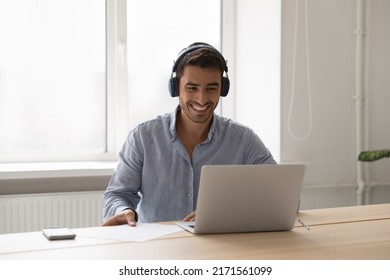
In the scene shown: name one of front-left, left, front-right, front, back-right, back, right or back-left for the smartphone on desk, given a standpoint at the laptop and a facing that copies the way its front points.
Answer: front-left

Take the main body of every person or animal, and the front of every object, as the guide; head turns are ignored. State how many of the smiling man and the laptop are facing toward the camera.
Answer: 1

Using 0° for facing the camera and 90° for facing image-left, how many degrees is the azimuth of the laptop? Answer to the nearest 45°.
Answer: approximately 135°

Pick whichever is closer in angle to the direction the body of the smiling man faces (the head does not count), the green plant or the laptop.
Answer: the laptop

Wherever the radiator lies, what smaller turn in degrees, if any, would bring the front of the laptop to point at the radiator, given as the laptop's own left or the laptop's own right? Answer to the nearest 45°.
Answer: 0° — it already faces it

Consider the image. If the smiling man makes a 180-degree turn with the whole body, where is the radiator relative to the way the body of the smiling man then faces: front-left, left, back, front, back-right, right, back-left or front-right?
front-left

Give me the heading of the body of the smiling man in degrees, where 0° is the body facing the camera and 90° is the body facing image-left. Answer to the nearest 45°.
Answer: approximately 0°
